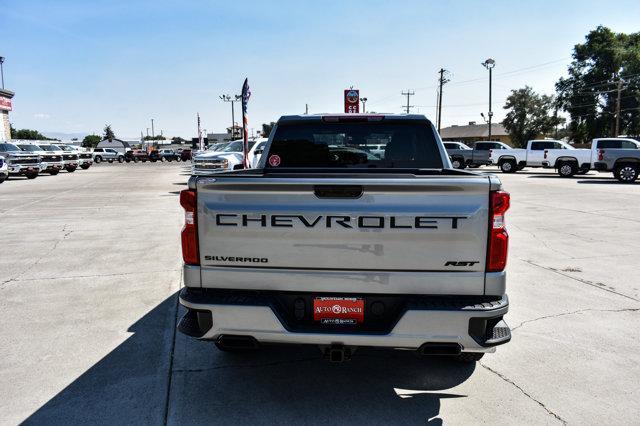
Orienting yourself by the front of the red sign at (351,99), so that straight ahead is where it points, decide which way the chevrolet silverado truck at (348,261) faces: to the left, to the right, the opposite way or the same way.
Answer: the opposite way

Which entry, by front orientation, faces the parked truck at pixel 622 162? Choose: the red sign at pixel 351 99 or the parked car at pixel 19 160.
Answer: the parked car at pixel 19 160

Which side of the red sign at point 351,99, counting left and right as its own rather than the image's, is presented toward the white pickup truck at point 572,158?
front

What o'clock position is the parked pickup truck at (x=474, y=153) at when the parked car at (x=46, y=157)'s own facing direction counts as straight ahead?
the parked pickup truck at (x=474, y=153) is roughly at 11 o'clock from the parked car at (x=46, y=157).

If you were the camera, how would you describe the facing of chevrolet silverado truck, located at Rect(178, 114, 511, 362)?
facing away from the viewer

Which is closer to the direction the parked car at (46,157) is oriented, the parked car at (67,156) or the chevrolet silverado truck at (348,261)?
the chevrolet silverado truck

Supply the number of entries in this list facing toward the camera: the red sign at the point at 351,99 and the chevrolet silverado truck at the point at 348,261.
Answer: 1

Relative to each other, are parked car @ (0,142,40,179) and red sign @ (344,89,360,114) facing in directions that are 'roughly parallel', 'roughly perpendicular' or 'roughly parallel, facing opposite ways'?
roughly perpendicular

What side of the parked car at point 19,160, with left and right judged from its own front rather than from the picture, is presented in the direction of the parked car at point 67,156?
left
